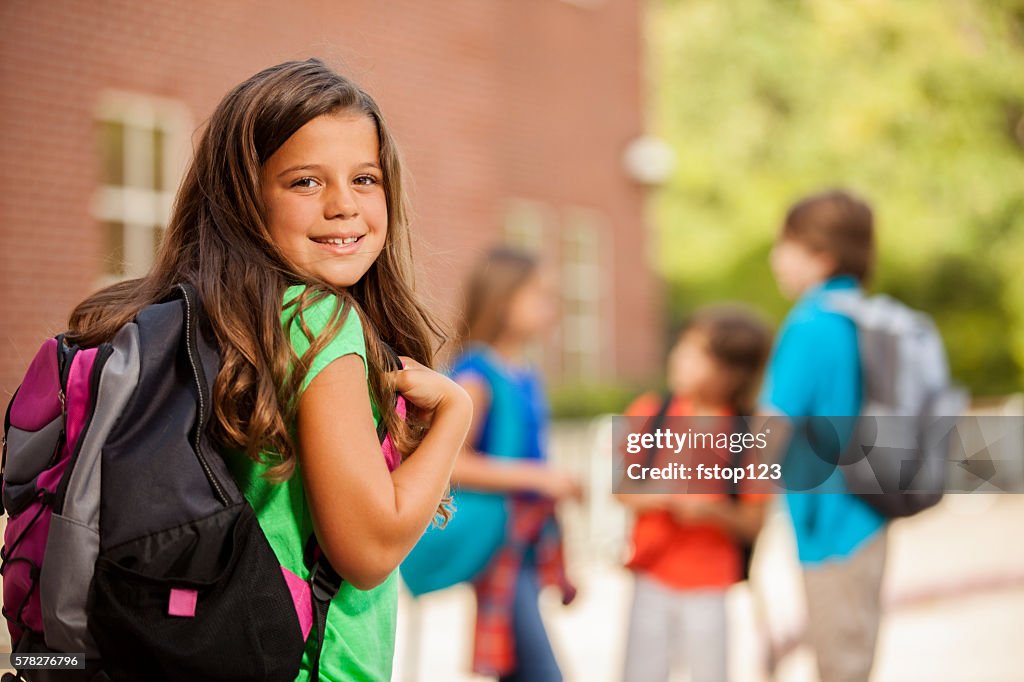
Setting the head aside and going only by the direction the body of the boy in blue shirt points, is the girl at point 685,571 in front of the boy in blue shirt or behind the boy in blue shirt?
in front

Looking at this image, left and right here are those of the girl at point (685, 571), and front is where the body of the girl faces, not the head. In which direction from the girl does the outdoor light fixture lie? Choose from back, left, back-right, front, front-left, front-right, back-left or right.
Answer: back-right

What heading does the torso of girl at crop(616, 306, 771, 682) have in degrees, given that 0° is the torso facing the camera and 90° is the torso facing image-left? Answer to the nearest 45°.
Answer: approximately 45°

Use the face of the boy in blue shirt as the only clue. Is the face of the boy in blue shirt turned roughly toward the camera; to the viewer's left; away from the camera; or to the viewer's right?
to the viewer's left

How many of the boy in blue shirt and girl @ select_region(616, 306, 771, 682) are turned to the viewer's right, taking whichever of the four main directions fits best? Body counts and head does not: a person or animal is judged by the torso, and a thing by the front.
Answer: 0

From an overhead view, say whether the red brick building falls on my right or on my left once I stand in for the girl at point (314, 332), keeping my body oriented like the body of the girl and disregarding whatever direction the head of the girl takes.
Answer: on my left

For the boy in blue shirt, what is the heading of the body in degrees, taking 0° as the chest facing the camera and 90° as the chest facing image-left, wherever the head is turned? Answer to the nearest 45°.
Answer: approximately 90°

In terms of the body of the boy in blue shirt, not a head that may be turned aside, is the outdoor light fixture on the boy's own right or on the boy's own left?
on the boy's own right

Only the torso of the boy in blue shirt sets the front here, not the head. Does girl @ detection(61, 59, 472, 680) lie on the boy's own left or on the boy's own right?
on the boy's own left
